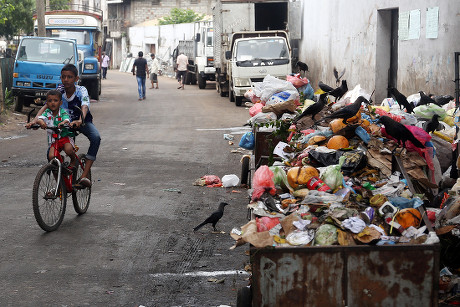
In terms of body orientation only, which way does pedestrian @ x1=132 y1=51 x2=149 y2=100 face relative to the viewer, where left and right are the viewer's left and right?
facing away from the viewer

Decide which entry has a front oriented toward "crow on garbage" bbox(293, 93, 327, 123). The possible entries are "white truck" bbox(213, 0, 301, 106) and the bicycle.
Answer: the white truck

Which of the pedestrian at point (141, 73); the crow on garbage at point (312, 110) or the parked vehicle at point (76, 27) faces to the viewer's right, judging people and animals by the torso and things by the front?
the crow on garbage

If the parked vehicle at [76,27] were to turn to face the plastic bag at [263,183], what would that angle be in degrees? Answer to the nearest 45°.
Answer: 0° — it already faces it

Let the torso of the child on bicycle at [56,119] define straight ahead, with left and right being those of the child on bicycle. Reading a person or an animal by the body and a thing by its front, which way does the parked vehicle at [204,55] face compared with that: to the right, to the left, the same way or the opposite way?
the same way

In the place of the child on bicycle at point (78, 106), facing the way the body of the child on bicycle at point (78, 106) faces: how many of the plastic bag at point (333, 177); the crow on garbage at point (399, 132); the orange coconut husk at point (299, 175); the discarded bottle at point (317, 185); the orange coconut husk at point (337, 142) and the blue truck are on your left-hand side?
5

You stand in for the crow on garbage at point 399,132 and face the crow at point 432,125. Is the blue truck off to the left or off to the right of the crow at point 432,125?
left

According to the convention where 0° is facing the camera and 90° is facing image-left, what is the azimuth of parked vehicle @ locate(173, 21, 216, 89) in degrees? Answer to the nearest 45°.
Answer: approximately 315°

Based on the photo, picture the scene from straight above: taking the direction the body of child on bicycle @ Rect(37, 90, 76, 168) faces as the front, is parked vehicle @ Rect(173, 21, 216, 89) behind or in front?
behind

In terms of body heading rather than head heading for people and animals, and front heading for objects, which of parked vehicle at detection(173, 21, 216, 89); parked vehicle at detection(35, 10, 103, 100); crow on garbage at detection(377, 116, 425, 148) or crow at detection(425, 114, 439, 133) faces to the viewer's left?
the crow on garbage
